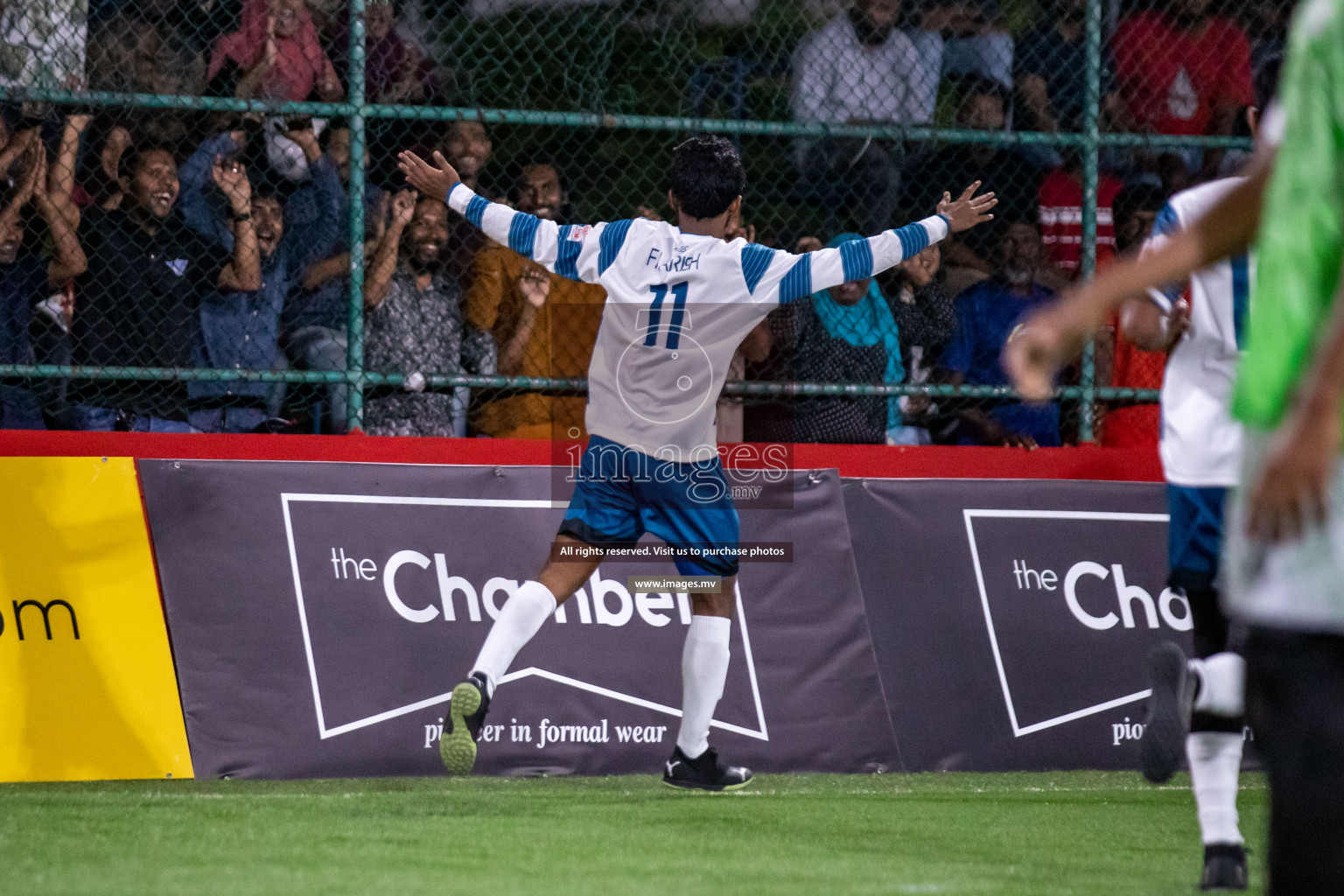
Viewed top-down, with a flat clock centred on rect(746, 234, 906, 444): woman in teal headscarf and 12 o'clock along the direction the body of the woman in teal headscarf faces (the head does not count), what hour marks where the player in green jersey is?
The player in green jersey is roughly at 12 o'clock from the woman in teal headscarf.

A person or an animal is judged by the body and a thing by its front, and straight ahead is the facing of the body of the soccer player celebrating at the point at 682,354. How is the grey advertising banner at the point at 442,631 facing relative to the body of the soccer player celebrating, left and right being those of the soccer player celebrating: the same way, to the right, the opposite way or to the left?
the opposite way

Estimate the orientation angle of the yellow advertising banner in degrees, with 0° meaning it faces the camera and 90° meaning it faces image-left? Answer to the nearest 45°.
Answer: approximately 0°

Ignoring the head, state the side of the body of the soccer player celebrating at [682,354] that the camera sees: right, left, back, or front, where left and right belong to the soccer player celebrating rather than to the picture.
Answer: back

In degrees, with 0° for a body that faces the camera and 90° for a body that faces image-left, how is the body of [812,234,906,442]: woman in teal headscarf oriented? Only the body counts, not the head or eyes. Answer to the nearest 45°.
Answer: approximately 0°

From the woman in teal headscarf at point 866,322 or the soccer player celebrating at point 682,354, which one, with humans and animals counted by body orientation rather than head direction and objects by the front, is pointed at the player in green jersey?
the woman in teal headscarf

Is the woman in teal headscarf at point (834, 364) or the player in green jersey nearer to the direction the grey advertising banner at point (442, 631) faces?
the player in green jersey
